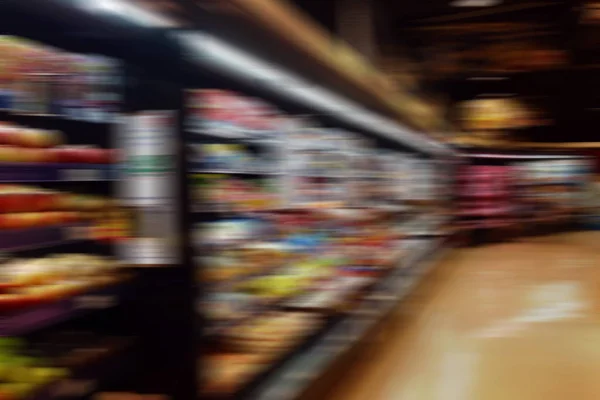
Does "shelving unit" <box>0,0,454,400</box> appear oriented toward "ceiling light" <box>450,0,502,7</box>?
no

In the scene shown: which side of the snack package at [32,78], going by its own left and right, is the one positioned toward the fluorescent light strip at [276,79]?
left

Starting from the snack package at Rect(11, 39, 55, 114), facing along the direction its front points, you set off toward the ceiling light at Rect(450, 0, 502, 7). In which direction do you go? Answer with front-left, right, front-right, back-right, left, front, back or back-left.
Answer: left

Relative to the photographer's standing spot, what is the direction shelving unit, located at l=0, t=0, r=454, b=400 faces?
facing the viewer and to the right of the viewer
